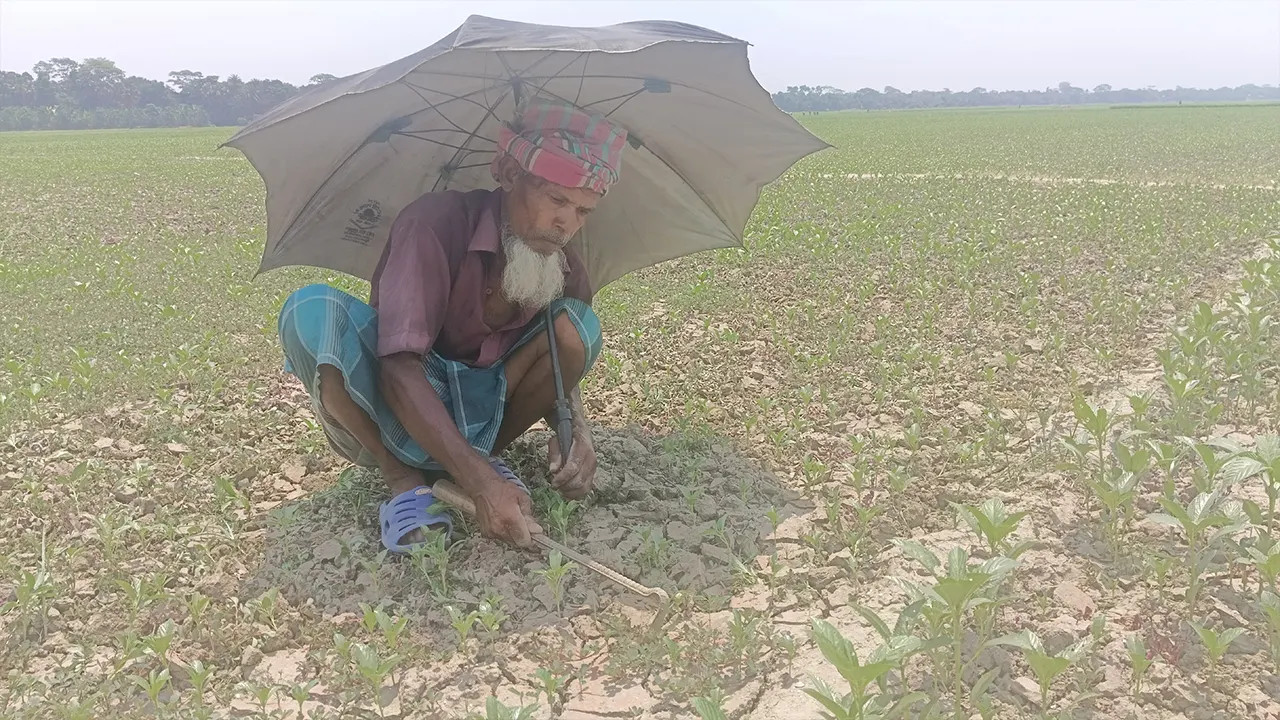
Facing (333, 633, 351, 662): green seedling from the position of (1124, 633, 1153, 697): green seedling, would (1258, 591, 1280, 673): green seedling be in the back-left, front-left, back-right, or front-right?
back-right

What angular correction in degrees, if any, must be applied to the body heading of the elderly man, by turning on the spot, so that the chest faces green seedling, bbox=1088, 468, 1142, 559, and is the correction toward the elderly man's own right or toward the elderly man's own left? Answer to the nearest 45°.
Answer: approximately 45° to the elderly man's own left

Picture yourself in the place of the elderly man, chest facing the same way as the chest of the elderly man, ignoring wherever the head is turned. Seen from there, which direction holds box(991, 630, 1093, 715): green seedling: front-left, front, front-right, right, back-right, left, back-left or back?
front

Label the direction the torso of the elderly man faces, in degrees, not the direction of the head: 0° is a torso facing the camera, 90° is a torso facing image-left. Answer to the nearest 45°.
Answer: approximately 315°

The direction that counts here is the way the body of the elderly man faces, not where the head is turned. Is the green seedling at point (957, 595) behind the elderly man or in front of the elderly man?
in front

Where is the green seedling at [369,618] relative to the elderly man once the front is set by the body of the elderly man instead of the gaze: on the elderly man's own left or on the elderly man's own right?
on the elderly man's own right

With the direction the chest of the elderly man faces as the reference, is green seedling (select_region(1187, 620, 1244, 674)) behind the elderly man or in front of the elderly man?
in front

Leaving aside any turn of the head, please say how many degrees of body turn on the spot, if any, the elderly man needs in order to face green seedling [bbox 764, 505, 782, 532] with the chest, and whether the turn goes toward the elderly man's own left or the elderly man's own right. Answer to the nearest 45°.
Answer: approximately 45° to the elderly man's own left

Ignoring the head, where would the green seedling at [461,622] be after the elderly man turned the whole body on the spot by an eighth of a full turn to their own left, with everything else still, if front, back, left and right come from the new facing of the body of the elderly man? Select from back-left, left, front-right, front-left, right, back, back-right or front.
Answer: right

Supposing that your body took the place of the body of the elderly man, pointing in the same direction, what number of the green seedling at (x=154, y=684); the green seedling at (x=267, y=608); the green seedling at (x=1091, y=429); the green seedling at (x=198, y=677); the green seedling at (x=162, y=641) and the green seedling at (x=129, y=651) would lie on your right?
5

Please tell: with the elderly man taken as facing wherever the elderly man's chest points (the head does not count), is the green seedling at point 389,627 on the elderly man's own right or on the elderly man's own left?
on the elderly man's own right

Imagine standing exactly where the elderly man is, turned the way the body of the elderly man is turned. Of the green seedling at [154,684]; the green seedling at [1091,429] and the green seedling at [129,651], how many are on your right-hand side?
2
